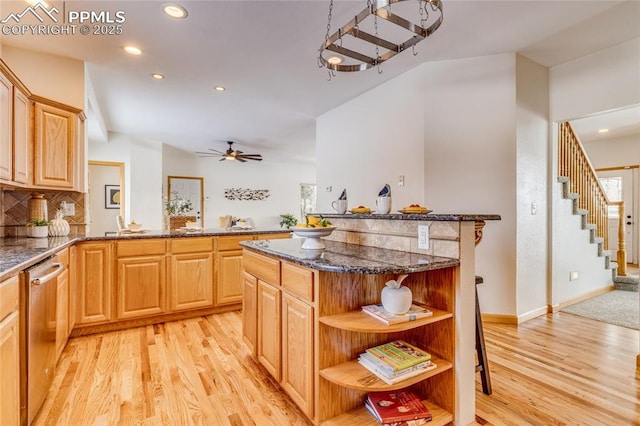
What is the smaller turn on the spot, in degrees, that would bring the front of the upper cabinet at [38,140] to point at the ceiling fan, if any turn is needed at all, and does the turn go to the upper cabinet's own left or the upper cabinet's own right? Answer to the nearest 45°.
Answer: approximately 90° to the upper cabinet's own left

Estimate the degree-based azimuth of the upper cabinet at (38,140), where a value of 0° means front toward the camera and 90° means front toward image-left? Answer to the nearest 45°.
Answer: approximately 315°

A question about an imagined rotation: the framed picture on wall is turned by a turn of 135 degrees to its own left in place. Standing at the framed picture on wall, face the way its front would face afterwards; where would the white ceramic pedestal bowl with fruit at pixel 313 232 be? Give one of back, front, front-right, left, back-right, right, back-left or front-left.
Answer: back-right

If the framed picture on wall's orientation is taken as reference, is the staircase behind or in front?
in front

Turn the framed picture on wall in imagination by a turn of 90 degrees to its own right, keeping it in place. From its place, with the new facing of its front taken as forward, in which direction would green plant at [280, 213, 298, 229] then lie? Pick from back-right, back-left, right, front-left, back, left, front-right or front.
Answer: back

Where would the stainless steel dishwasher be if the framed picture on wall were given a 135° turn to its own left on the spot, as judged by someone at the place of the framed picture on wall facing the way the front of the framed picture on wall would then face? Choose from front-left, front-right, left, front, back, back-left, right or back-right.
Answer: back-right

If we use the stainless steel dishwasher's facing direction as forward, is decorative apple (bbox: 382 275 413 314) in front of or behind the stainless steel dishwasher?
in front

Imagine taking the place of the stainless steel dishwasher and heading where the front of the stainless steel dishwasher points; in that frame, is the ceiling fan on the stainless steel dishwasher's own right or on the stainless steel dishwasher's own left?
on the stainless steel dishwasher's own left

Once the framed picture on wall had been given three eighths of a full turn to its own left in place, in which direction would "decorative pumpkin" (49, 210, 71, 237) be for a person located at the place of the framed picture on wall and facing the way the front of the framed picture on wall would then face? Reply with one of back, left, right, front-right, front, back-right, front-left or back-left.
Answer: back-right

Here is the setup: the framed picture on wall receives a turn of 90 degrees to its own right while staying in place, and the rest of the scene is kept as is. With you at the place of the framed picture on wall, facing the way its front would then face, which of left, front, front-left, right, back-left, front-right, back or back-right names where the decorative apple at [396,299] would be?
left

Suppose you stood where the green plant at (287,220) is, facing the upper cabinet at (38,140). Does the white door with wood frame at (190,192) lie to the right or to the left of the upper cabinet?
right

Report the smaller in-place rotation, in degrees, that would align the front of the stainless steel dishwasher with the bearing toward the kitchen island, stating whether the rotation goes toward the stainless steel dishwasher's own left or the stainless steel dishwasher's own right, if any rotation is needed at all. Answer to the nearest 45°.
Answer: approximately 45° to the stainless steel dishwasher's own right

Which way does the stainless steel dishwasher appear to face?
to the viewer's right

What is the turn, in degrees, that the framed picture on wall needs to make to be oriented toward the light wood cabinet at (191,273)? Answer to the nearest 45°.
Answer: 0° — it already faces it

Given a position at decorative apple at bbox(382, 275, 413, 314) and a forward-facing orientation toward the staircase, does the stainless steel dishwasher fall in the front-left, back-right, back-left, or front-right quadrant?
back-left

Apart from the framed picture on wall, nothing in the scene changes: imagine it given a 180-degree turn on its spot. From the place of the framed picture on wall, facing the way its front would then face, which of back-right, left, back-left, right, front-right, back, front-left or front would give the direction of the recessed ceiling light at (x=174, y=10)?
back
